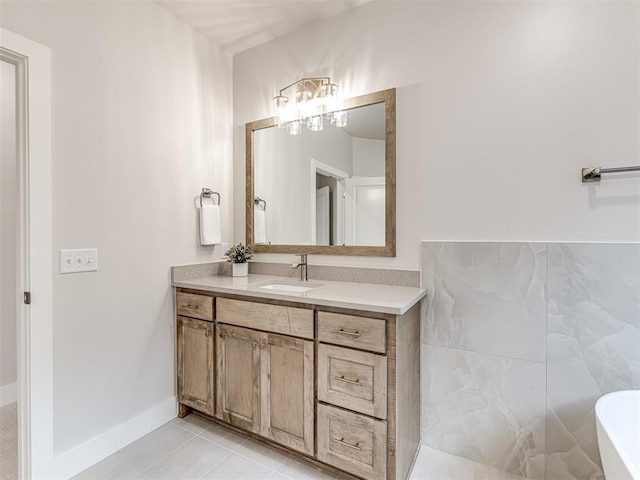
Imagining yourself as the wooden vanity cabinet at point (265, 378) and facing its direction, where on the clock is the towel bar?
The towel bar is roughly at 8 o'clock from the wooden vanity cabinet.

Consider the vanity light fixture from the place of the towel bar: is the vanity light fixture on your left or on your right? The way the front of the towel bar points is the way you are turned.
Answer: on your right

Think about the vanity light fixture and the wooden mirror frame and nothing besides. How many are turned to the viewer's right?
0

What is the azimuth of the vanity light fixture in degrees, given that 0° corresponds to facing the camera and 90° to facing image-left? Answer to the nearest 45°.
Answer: approximately 45°

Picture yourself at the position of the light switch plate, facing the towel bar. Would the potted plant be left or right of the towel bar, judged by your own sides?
left

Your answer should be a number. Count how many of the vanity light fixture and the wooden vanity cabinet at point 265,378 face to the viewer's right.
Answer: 0

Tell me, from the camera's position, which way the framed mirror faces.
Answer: facing the viewer and to the left of the viewer

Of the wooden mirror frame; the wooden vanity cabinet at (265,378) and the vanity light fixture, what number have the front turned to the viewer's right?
0

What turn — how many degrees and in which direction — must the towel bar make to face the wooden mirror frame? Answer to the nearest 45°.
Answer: approximately 135° to its right

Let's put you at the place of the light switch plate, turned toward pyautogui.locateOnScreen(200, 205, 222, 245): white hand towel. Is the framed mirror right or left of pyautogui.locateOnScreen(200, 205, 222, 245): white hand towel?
right

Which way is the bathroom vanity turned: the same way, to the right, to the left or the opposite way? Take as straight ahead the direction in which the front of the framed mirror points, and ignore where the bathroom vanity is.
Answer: the same way

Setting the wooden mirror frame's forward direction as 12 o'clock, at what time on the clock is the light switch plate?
The light switch plate is roughly at 1 o'clock from the wooden mirror frame.

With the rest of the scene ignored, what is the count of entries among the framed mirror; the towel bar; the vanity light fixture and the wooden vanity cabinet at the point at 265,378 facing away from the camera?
0
